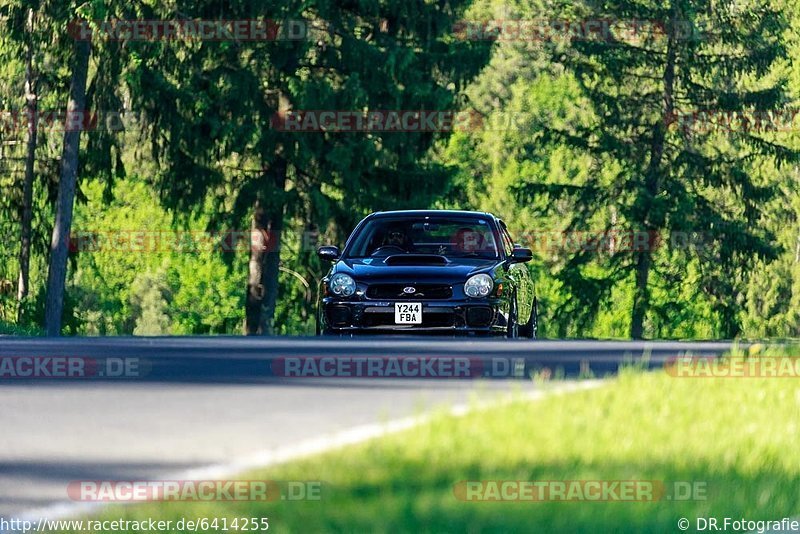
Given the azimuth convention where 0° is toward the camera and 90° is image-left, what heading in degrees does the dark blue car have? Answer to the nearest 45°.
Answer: approximately 0°

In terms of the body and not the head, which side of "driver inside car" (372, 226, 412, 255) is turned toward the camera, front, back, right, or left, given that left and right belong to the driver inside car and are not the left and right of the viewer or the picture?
front

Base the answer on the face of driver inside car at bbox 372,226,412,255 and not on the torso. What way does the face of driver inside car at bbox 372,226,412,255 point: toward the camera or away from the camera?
toward the camera
